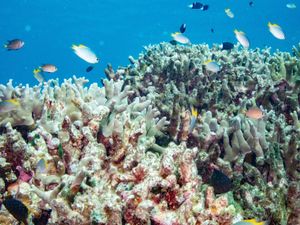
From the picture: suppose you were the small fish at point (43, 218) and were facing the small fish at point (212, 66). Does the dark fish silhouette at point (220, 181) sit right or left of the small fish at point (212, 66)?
right
